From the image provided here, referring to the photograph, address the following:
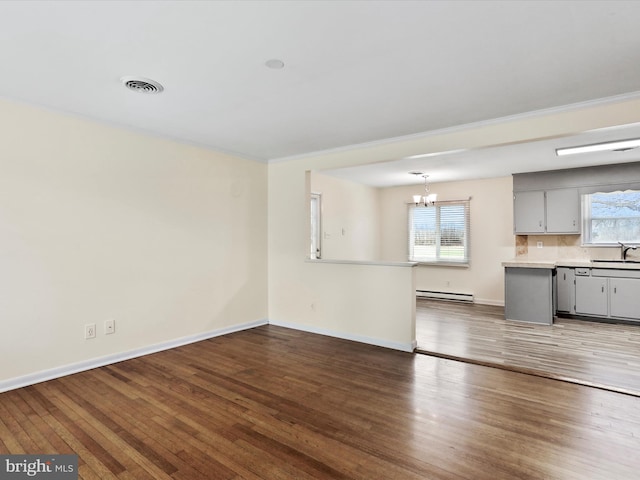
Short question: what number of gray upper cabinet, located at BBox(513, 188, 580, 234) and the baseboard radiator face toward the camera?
2

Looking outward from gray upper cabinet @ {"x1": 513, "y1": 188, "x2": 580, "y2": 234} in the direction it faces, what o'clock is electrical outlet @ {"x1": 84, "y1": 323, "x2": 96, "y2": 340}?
The electrical outlet is roughly at 1 o'clock from the gray upper cabinet.

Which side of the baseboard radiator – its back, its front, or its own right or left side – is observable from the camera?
front

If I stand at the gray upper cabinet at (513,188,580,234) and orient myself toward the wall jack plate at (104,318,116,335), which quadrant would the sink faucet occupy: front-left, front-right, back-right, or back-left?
back-left

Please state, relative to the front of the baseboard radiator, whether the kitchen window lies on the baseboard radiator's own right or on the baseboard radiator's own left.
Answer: on the baseboard radiator's own left

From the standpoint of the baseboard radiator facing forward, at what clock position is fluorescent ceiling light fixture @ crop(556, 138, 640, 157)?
The fluorescent ceiling light fixture is roughly at 11 o'clock from the baseboard radiator.

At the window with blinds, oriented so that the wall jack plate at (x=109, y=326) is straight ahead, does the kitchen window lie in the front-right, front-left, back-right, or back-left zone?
back-left

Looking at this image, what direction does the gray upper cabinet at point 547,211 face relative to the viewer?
toward the camera

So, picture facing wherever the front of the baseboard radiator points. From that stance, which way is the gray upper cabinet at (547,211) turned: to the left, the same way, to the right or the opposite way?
the same way

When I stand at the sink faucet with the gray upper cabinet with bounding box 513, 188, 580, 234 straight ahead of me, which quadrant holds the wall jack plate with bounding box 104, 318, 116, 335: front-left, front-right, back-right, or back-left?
front-left

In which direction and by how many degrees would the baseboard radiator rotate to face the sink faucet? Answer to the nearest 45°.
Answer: approximately 90° to its left

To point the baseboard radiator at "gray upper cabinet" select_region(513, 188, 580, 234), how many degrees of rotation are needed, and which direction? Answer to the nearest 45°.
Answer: approximately 90° to its left

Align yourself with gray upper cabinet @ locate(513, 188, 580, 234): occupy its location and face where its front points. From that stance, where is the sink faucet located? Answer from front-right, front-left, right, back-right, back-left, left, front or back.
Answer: left

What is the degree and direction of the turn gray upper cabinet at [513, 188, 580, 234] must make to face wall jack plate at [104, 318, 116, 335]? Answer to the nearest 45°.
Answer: approximately 45° to its right
